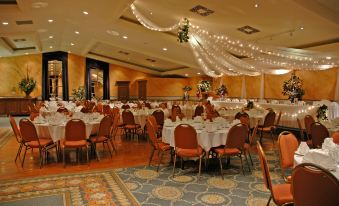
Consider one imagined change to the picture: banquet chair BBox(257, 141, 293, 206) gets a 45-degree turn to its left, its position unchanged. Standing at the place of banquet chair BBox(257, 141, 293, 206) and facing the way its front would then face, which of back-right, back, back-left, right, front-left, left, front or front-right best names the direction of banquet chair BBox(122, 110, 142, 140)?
left

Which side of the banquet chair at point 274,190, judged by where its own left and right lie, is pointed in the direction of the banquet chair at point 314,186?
right

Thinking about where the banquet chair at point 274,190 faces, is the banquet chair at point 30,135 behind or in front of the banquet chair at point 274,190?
behind

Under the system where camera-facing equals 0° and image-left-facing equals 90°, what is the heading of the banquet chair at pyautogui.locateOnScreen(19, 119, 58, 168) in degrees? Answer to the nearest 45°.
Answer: approximately 225°

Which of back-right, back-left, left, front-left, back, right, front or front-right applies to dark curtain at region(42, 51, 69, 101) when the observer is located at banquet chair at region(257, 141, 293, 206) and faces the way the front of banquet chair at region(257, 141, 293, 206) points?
back-left

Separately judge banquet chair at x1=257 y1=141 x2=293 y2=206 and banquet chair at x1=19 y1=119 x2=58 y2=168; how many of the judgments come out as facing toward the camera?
0

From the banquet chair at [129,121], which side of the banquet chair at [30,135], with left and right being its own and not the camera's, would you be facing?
front

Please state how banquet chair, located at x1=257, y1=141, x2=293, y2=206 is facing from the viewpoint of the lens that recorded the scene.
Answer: facing to the right of the viewer

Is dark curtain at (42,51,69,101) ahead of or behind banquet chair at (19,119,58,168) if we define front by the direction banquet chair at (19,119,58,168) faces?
ahead

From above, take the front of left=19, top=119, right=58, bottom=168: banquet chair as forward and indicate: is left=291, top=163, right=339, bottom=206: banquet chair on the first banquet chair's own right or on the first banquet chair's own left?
on the first banquet chair's own right
